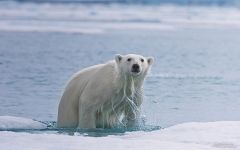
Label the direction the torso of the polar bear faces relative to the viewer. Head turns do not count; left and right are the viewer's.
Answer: facing the viewer and to the right of the viewer
